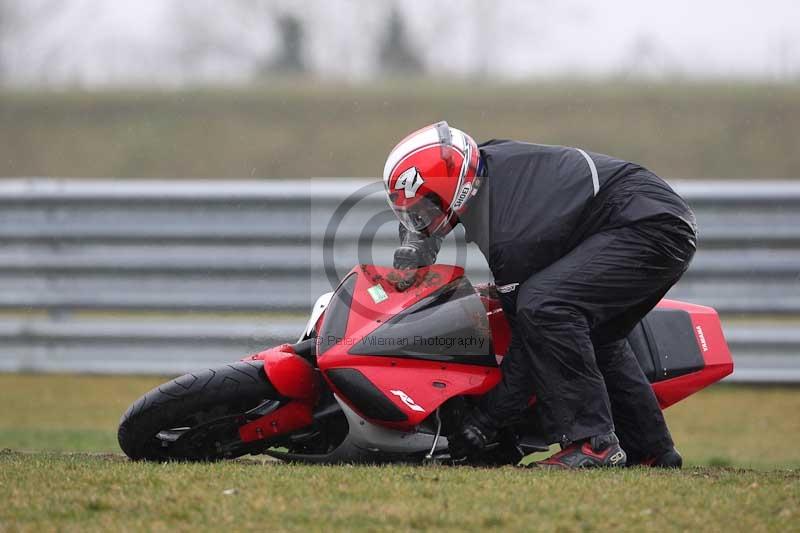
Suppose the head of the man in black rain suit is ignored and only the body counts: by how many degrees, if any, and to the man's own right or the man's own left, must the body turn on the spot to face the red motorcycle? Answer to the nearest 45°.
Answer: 0° — they already face it

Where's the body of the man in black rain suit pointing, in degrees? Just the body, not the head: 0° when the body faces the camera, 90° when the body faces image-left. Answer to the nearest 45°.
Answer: approximately 90°

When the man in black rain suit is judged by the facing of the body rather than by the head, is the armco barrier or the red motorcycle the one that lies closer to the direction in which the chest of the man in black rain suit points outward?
the red motorcycle

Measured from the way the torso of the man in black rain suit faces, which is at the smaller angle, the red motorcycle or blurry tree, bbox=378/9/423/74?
the red motorcycle

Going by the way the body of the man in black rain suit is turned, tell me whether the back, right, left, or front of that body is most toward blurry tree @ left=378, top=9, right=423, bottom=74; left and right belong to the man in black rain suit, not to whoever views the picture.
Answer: right

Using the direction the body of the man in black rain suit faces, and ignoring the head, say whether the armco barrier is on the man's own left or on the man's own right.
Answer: on the man's own right
